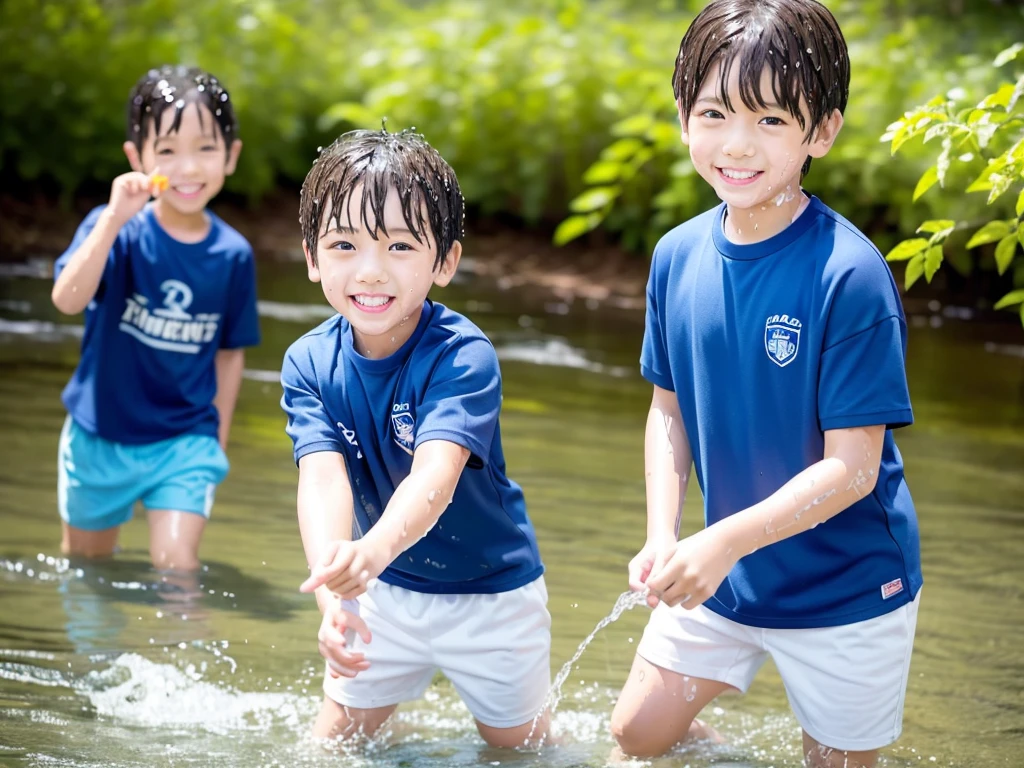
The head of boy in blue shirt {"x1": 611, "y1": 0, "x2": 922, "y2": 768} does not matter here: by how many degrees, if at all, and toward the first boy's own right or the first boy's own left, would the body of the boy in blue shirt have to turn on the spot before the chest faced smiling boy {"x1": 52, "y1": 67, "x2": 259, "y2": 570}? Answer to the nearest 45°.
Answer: approximately 90° to the first boy's own right

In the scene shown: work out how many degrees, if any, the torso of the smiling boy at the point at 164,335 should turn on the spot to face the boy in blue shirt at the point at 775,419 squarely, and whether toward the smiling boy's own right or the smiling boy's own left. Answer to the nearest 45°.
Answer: approximately 45° to the smiling boy's own left

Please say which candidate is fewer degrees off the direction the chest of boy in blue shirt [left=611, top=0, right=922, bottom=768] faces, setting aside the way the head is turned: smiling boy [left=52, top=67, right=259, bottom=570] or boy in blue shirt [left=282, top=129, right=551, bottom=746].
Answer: the boy in blue shirt

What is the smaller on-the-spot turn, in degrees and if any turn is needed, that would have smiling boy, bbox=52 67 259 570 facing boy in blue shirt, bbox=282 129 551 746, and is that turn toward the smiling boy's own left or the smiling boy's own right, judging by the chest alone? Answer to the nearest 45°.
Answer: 0° — they already face them

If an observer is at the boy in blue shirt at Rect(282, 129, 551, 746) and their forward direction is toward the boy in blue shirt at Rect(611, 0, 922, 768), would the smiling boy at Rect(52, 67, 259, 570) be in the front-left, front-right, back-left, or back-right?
back-left

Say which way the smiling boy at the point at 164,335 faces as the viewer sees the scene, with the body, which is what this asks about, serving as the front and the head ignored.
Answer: toward the camera

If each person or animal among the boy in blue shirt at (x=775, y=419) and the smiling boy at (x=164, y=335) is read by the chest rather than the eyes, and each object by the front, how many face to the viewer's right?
0

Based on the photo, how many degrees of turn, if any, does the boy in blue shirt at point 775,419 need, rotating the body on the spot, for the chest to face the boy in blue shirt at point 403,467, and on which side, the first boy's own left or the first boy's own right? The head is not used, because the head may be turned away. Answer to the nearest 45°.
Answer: approximately 45° to the first boy's own right
